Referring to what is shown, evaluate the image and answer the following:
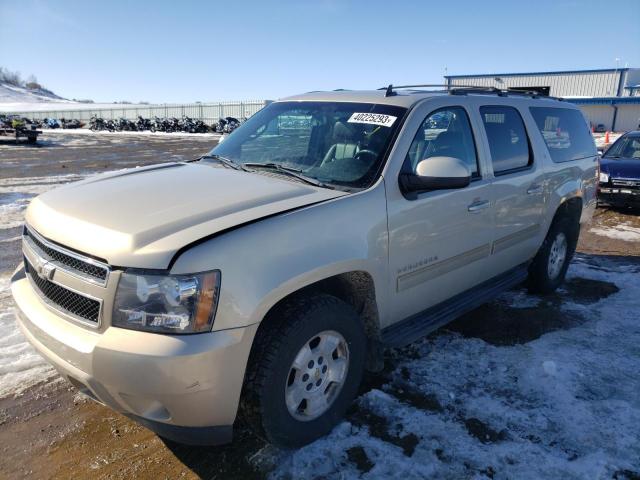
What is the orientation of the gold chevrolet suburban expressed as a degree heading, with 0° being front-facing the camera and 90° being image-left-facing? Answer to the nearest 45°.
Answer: approximately 45°
